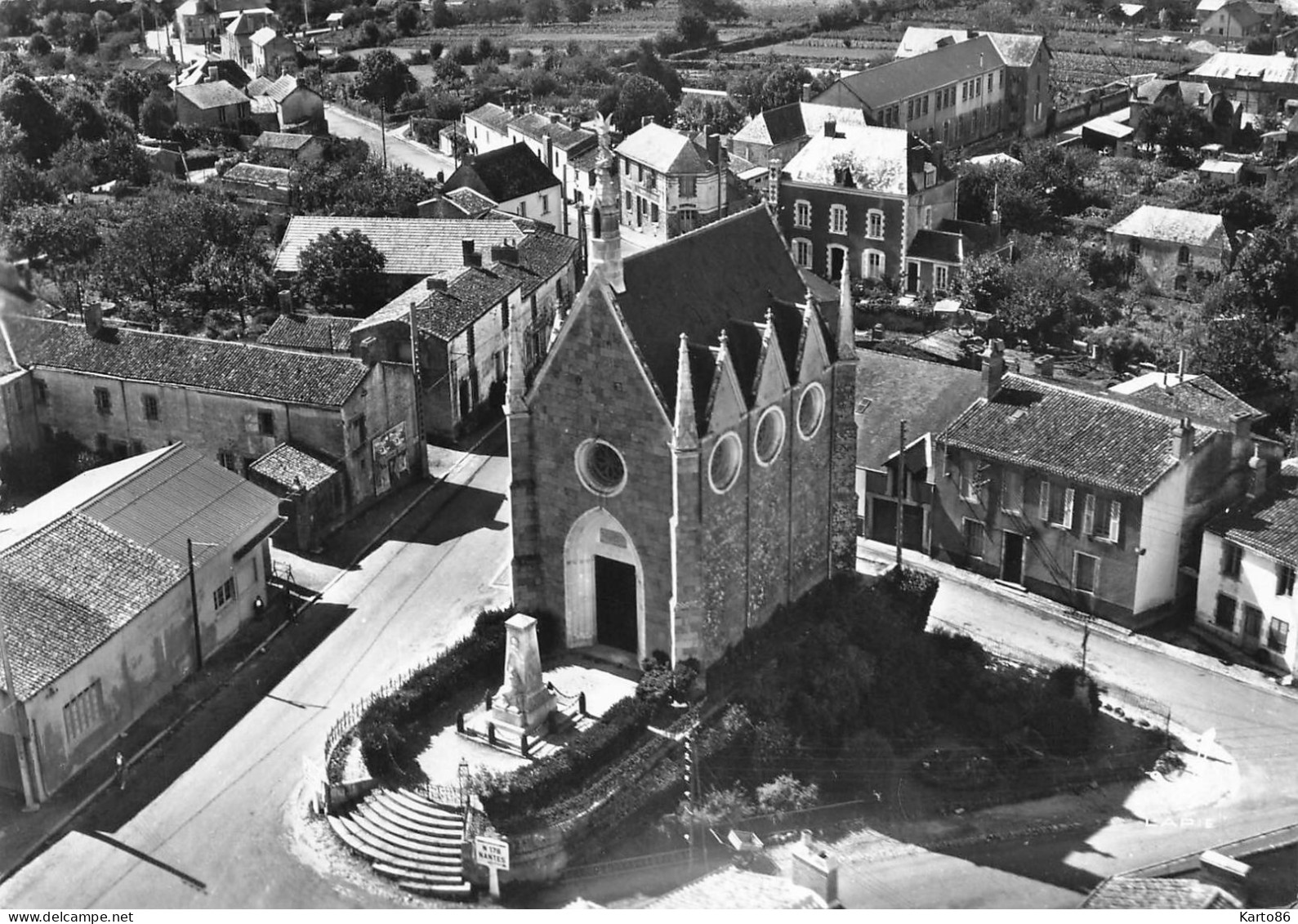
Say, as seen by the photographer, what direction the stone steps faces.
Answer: facing the viewer and to the left of the viewer

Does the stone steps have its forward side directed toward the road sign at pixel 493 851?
no
